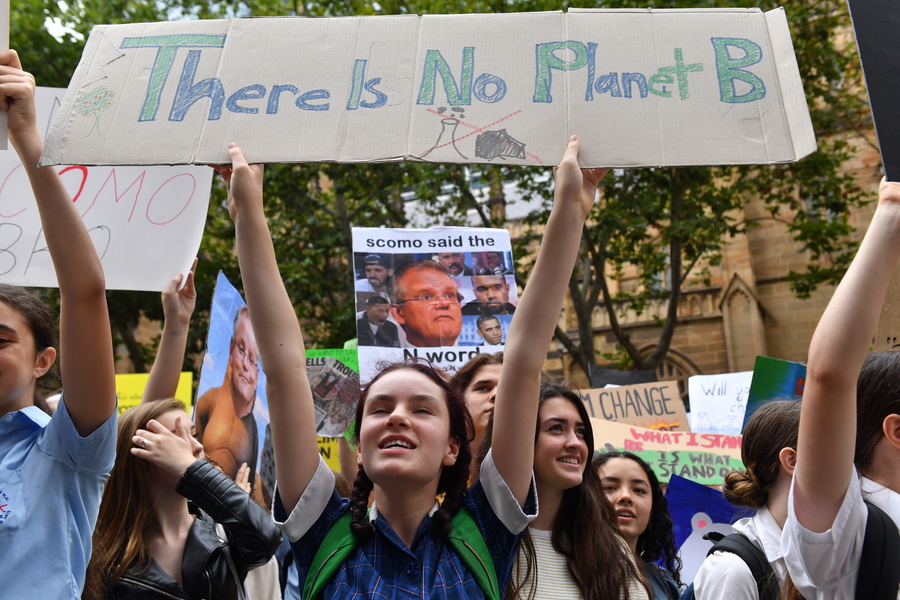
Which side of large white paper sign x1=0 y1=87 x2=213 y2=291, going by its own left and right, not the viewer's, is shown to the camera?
front

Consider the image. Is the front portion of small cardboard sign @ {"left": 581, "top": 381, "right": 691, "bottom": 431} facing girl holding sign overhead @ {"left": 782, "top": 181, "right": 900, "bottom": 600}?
yes

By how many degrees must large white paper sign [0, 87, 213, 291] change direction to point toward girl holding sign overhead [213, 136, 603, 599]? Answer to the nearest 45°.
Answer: approximately 45° to its left

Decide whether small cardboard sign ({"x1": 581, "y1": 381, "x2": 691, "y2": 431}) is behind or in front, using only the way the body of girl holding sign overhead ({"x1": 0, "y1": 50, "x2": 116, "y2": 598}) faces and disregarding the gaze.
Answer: behind

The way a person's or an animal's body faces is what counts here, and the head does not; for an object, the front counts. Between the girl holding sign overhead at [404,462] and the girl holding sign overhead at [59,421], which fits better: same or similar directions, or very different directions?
same or similar directions

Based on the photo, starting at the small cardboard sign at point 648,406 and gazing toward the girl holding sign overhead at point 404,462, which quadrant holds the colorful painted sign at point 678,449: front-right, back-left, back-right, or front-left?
front-left

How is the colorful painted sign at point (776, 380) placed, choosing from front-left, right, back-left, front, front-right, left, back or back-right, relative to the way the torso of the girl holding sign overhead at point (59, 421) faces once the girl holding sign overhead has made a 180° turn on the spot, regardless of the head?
front-right

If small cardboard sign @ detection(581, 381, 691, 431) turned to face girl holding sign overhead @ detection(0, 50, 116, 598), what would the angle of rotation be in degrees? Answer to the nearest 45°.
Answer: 0° — it already faces them

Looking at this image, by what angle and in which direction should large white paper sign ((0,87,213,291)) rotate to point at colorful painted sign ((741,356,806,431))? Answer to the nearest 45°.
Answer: approximately 90° to its left

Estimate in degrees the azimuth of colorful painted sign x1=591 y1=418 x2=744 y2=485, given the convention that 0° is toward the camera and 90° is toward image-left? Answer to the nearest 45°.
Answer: approximately 0°

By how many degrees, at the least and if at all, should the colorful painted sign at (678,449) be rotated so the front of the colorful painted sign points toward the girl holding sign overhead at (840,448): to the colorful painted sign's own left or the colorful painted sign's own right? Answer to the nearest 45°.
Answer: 0° — it already faces them

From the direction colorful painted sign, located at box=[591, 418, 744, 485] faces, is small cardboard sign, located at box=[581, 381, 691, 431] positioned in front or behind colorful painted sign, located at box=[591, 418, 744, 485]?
behind

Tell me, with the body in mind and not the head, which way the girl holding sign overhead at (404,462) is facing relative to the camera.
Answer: toward the camera

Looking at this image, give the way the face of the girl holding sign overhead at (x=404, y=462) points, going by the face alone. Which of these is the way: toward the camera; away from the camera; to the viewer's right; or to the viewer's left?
toward the camera

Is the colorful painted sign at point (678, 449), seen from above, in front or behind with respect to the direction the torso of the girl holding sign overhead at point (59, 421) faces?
behind
